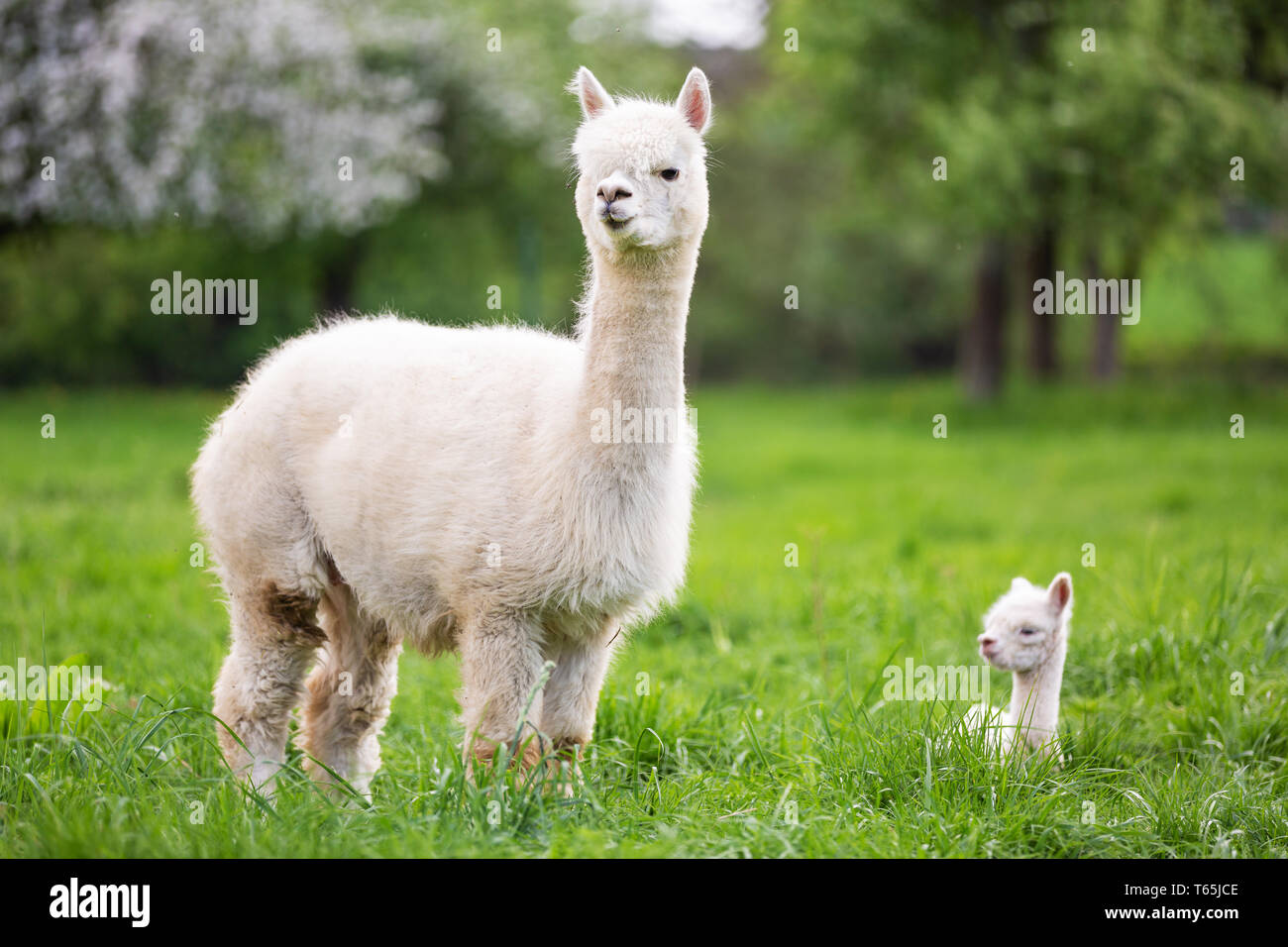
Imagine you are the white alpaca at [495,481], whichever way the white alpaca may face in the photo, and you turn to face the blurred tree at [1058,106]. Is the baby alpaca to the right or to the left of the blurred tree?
right

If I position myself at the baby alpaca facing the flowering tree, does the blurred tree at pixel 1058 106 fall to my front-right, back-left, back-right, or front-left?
front-right

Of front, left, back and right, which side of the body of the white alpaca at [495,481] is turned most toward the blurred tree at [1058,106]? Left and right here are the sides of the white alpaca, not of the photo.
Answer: left

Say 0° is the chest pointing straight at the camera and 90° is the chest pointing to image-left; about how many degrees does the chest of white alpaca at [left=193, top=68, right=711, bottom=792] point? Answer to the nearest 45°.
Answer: approximately 315°
